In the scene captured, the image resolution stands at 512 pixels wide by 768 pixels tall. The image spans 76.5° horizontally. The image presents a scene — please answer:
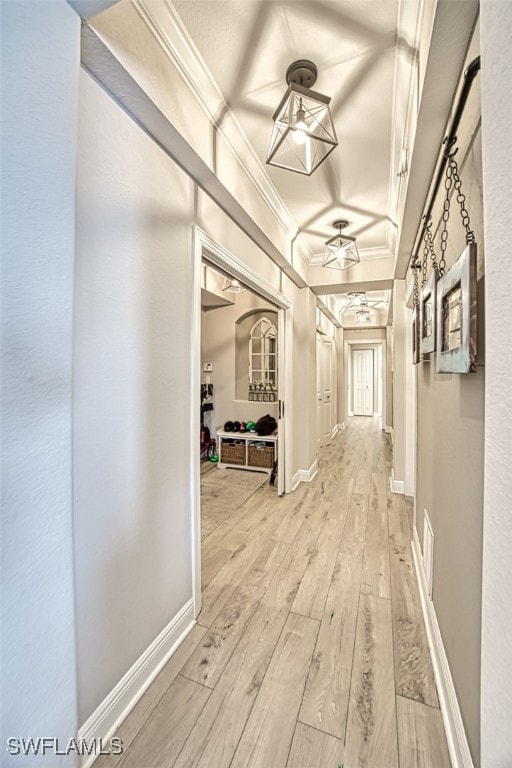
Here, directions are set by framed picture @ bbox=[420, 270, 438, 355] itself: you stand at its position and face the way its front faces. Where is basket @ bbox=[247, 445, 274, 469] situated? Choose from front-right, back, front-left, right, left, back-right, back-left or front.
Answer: front-right

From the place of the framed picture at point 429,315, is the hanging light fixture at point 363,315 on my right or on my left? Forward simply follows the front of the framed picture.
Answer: on my right

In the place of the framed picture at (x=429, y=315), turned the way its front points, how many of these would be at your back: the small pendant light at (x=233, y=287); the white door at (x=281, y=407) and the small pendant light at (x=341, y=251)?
0

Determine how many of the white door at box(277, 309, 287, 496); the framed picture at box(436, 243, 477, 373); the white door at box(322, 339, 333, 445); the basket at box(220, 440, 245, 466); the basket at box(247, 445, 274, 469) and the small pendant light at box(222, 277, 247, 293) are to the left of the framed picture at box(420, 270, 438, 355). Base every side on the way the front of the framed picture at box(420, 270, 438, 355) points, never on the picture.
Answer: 1

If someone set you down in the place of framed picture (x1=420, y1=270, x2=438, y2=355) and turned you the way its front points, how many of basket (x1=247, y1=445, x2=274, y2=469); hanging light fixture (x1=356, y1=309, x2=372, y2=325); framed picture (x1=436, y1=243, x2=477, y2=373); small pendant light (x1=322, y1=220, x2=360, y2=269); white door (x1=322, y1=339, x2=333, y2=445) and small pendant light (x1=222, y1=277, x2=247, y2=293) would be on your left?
1

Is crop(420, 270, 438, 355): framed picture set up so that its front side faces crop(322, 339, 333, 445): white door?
no

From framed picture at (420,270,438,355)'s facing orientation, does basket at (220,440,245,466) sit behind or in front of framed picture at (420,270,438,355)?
in front

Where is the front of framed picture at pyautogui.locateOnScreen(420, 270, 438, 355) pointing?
to the viewer's left

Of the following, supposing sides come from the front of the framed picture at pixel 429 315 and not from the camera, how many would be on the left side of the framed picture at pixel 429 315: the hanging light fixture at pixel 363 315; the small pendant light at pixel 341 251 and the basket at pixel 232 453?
0

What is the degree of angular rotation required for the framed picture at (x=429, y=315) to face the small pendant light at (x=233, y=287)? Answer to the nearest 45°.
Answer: approximately 45° to its right

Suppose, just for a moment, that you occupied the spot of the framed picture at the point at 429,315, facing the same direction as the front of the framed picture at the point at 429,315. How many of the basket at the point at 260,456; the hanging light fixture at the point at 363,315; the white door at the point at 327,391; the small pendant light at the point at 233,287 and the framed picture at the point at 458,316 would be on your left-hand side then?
1

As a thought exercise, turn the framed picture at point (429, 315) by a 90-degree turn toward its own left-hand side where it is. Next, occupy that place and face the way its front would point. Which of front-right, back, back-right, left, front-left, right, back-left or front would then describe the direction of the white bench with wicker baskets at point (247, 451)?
back-right

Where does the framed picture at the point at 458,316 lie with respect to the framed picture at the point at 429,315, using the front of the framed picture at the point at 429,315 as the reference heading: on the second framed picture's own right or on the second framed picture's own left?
on the second framed picture's own left
